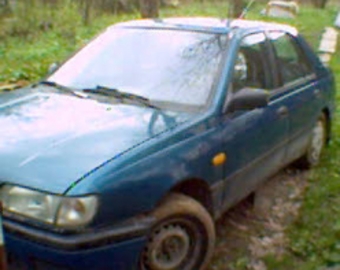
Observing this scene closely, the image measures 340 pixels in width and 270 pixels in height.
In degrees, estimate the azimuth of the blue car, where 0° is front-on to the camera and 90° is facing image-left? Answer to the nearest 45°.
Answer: approximately 45°

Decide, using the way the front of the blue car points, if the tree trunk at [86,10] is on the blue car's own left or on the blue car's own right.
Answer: on the blue car's own right

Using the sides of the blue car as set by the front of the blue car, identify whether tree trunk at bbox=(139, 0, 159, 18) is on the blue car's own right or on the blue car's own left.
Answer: on the blue car's own right
